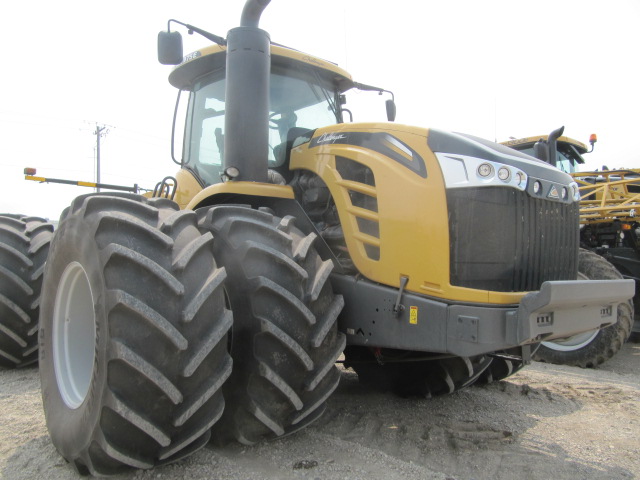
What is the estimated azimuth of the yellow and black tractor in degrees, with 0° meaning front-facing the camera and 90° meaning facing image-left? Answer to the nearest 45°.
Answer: approximately 315°
